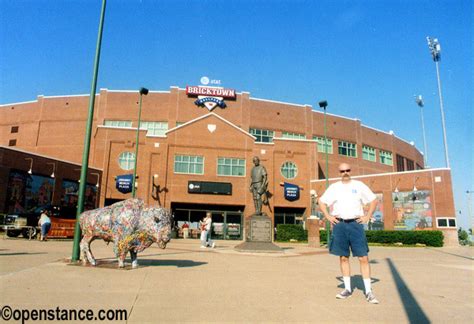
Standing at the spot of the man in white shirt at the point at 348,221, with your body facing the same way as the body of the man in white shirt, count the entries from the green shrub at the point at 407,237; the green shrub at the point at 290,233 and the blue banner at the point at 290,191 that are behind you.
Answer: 3

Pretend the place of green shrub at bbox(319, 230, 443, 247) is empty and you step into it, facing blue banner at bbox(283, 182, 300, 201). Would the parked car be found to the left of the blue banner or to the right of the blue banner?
left

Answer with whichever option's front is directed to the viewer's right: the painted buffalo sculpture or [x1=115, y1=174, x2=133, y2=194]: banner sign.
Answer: the painted buffalo sculpture

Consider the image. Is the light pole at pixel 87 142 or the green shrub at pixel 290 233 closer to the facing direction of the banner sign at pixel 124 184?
the light pole

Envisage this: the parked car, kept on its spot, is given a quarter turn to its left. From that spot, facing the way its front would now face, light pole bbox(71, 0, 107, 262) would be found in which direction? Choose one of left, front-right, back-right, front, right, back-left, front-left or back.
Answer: front-right

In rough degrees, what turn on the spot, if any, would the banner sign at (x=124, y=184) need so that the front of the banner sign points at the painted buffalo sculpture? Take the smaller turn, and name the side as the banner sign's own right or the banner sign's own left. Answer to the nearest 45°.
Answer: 0° — it already faces it

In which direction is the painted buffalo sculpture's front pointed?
to the viewer's right

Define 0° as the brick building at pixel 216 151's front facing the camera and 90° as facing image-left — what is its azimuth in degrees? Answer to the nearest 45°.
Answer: approximately 0°

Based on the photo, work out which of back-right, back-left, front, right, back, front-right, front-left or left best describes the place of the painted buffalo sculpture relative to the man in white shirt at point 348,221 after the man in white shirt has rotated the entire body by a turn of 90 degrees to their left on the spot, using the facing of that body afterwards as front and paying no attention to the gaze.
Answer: back

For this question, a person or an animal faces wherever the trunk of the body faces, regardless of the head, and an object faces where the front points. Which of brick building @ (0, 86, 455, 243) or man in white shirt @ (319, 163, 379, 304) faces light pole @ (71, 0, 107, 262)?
the brick building
